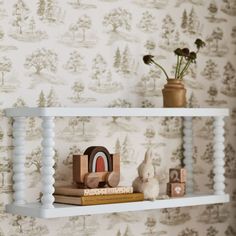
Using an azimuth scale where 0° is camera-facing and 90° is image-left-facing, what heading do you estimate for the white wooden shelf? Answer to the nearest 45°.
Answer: approximately 315°
